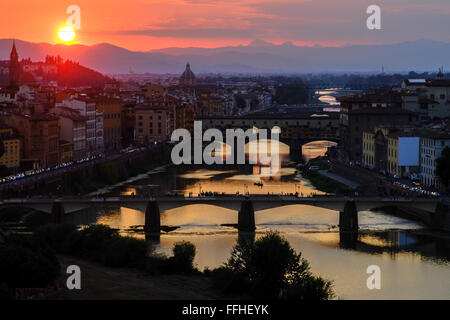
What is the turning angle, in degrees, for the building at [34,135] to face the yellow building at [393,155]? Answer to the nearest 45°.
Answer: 0° — it already faces it

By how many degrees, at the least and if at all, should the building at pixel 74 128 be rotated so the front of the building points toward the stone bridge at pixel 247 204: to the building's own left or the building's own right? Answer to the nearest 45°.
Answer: approximately 45° to the building's own right

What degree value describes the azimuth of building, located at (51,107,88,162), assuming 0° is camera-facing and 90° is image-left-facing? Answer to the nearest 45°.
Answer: approximately 315°

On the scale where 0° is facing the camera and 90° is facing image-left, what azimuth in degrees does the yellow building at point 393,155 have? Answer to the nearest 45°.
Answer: approximately 45°

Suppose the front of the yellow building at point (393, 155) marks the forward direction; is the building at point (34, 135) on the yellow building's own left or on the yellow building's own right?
on the yellow building's own right
